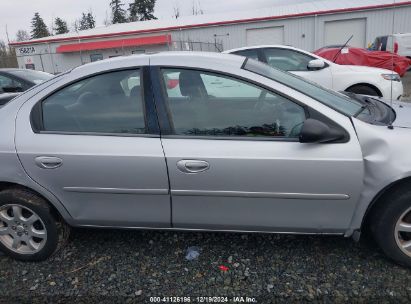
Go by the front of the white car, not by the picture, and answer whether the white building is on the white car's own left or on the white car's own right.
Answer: on the white car's own left

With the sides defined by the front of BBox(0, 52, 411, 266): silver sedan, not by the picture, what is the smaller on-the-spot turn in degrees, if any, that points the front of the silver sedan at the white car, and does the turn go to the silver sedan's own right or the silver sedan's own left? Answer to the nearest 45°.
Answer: approximately 45° to the silver sedan's own left

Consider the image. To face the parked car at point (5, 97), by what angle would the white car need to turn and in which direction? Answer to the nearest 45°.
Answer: approximately 180°

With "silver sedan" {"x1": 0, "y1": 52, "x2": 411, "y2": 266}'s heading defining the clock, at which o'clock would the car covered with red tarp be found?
The car covered with red tarp is roughly at 10 o'clock from the silver sedan.

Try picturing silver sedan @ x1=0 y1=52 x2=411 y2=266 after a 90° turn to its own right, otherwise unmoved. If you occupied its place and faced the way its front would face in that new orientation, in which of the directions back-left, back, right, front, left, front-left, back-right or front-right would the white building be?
back

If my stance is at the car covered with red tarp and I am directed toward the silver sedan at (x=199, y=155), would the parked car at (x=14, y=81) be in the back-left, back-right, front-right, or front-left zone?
front-right

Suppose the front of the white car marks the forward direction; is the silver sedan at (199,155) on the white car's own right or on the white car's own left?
on the white car's own right

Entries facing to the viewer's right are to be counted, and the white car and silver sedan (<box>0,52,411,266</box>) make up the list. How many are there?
2

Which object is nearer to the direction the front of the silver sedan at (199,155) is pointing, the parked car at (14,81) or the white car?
the white car

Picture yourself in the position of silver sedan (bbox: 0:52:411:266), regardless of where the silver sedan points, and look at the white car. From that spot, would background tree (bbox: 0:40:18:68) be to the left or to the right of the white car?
left

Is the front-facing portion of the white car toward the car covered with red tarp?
no

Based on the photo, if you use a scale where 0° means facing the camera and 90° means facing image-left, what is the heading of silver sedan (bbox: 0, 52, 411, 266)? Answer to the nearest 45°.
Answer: approximately 270°

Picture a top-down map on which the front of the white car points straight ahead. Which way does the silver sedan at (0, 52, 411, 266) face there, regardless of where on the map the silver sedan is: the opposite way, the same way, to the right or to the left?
the same way

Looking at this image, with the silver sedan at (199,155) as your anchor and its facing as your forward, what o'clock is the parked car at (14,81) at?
The parked car is roughly at 8 o'clock from the silver sedan.

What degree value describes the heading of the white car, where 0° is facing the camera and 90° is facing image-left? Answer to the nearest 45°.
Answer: approximately 270°
